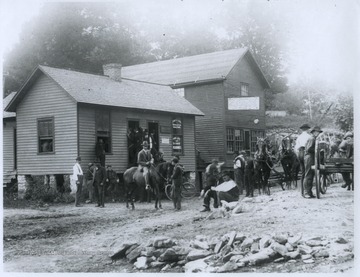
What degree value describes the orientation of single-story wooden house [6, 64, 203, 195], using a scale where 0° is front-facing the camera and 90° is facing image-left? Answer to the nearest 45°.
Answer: approximately 315°

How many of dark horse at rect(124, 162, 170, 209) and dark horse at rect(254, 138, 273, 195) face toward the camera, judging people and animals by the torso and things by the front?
1

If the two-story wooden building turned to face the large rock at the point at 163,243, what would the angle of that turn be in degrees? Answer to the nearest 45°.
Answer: approximately 45° to its right

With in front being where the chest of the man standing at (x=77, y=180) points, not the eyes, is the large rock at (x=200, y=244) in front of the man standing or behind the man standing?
in front

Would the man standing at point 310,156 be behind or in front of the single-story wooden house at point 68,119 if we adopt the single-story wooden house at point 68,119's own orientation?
in front

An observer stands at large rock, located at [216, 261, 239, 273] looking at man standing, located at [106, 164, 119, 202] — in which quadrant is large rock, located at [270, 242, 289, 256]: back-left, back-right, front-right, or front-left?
front-right

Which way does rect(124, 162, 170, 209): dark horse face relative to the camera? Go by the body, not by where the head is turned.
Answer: to the viewer's right

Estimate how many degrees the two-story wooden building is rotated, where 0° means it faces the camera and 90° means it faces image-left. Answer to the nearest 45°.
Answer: approximately 315°

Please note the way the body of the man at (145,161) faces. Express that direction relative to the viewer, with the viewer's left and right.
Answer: facing the viewer and to the right of the viewer
